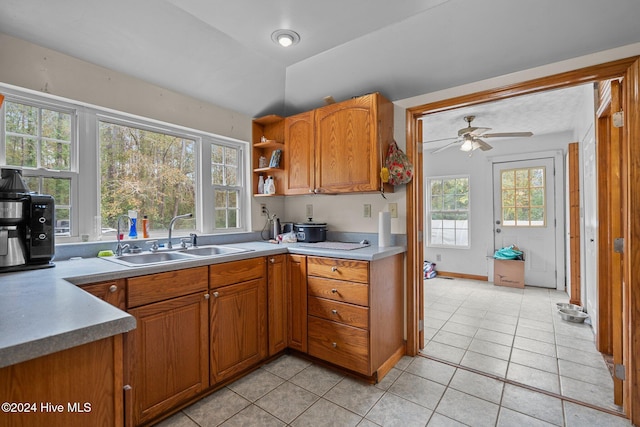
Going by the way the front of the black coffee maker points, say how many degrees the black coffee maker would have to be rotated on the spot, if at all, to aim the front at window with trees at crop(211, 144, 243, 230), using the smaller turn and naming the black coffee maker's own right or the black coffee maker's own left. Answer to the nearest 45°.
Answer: approximately 90° to the black coffee maker's own left

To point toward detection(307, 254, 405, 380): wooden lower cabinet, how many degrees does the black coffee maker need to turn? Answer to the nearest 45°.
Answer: approximately 45° to its left

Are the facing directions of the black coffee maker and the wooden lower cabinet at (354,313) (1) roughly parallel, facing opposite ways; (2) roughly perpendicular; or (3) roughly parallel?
roughly perpendicular
